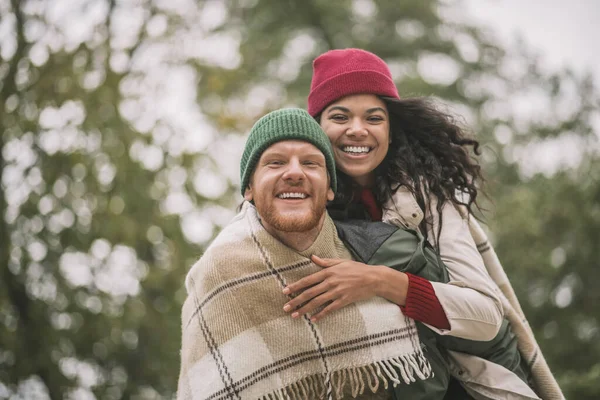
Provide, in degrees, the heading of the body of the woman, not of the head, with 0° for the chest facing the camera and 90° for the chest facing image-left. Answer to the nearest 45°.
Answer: approximately 45°
